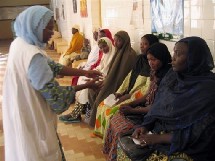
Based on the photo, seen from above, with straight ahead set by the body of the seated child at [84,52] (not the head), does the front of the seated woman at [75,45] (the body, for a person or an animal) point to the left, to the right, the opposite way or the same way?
the same way

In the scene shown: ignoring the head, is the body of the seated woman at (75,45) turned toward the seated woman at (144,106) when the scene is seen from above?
no

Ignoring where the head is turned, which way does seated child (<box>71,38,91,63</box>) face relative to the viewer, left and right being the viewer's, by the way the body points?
facing to the left of the viewer

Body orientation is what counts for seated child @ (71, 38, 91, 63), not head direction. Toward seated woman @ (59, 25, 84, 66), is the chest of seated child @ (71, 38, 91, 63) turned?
no

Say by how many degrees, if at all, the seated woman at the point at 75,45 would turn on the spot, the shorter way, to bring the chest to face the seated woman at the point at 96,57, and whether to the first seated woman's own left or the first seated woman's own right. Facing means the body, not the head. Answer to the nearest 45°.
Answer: approximately 90° to the first seated woman's own left

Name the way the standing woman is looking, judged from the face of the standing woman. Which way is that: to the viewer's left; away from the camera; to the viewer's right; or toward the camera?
to the viewer's right

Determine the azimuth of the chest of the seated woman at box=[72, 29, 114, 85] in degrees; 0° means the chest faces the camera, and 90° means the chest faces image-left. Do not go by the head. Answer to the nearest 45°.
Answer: approximately 45°

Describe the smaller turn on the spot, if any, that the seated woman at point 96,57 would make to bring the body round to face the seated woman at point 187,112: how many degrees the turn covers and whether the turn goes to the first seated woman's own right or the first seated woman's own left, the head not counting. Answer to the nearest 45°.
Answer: approximately 45° to the first seated woman's own left

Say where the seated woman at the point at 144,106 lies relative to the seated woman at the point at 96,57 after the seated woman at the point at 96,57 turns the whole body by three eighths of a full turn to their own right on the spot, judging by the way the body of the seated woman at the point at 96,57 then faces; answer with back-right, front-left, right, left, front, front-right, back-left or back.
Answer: back

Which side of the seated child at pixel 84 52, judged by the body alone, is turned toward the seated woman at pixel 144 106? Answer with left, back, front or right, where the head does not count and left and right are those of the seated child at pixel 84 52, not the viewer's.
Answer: left

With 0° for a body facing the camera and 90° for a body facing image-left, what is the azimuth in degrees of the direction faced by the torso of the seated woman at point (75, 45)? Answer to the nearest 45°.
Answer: approximately 90°

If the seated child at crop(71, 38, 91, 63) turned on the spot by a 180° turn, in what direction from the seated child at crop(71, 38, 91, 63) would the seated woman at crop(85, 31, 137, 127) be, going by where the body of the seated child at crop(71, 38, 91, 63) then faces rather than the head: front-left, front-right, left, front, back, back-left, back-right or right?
right

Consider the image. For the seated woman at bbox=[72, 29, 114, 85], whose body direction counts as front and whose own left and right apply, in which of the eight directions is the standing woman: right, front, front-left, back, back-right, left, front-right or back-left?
front-left

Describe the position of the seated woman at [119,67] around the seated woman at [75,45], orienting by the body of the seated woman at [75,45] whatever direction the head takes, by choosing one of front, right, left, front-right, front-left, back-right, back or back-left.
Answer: left
